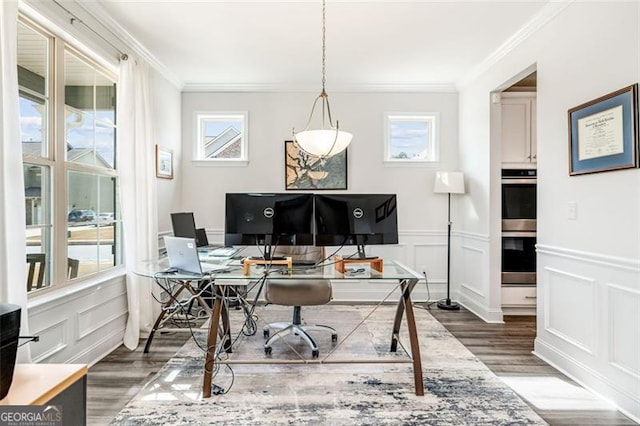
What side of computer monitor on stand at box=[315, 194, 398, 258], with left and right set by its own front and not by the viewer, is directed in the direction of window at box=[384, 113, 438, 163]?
front

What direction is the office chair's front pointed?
toward the camera

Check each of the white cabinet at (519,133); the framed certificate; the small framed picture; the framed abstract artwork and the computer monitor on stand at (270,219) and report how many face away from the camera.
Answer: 1

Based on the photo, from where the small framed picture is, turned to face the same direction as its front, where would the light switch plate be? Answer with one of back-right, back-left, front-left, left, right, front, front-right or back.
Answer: front

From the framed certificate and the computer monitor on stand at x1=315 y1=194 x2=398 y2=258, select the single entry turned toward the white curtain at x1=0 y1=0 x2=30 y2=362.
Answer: the framed certificate

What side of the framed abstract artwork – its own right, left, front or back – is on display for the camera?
front

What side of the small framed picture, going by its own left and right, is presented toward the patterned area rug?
front

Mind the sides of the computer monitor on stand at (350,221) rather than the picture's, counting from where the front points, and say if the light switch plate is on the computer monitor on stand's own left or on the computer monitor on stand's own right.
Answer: on the computer monitor on stand's own right

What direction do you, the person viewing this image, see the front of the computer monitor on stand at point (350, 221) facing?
facing away from the viewer

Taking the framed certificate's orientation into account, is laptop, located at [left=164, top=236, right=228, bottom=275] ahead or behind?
ahead

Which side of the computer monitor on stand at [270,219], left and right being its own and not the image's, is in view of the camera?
back

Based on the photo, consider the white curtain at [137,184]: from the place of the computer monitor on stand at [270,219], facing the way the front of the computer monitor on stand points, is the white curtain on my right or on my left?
on my left

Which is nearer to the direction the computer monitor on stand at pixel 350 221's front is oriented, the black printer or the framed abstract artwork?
the framed abstract artwork

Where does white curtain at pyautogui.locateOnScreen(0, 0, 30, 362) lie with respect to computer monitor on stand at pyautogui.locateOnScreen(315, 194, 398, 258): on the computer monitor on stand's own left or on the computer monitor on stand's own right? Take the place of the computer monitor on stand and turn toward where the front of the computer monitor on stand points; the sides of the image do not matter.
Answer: on the computer monitor on stand's own left
